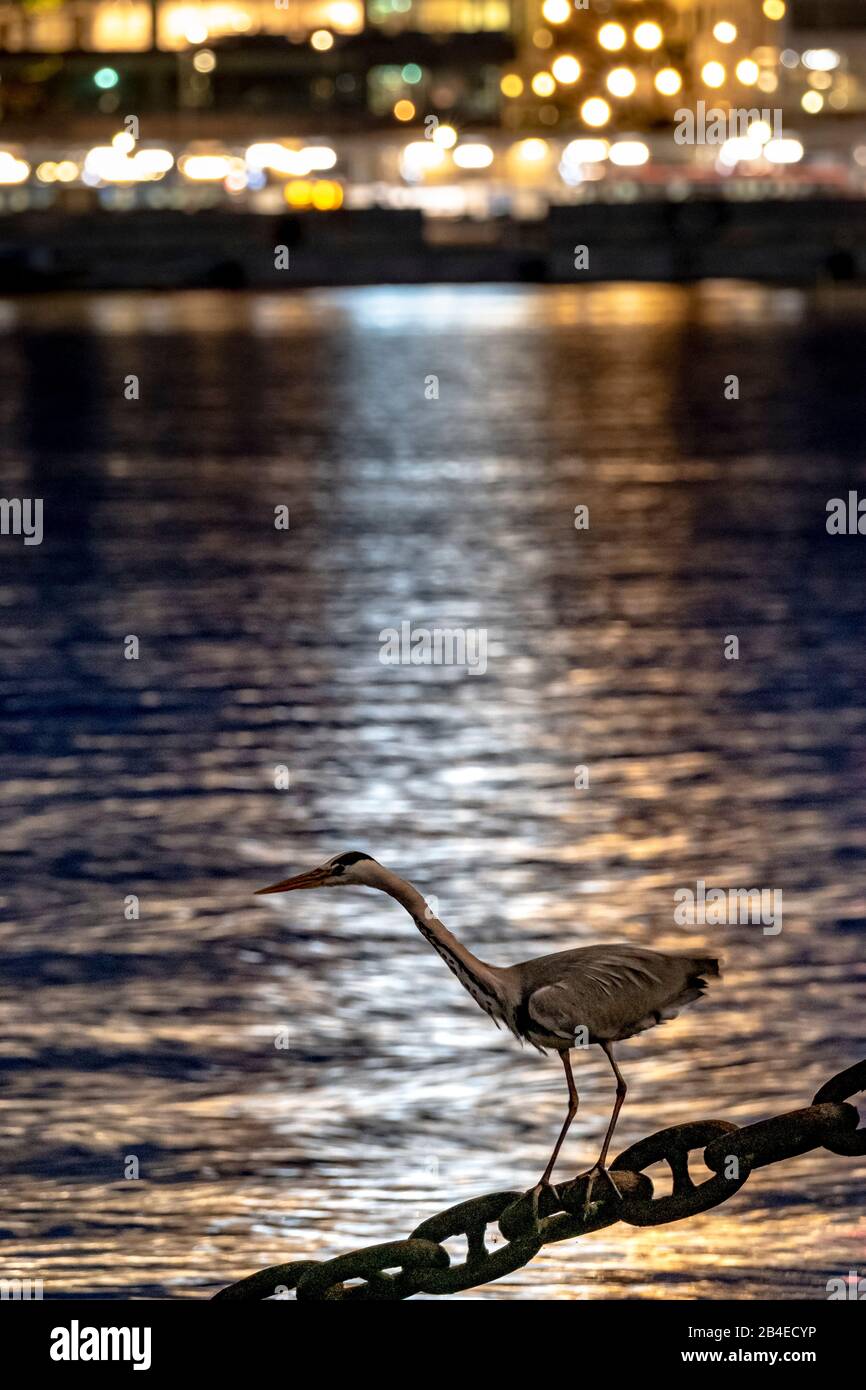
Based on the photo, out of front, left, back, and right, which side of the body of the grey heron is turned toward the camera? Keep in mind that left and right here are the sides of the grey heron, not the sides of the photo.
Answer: left
